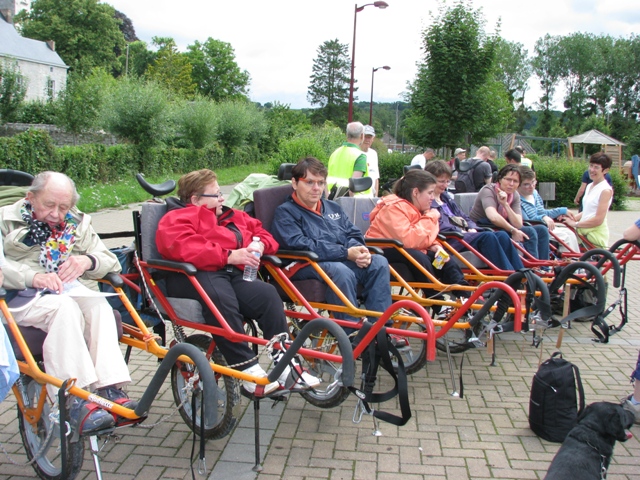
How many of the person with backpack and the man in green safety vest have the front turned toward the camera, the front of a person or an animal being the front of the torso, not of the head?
0

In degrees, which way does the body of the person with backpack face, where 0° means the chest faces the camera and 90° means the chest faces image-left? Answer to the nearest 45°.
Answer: approximately 225°

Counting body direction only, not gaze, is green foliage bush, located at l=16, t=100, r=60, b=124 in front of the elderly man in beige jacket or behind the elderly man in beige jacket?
behind

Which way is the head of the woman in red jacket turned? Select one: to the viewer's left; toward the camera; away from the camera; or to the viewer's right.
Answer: to the viewer's right

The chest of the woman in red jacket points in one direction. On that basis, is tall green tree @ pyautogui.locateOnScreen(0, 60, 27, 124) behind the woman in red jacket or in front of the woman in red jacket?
behind

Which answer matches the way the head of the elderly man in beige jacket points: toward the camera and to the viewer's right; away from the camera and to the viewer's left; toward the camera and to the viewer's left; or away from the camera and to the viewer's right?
toward the camera and to the viewer's right

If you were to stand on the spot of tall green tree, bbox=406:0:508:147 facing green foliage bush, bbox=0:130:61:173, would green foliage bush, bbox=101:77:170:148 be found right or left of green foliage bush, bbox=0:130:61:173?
right

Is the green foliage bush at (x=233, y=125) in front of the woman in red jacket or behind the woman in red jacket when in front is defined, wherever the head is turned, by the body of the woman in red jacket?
behind

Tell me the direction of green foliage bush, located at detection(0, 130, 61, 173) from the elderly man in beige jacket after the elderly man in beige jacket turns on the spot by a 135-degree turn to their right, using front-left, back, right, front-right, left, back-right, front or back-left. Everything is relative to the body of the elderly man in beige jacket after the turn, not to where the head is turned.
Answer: right

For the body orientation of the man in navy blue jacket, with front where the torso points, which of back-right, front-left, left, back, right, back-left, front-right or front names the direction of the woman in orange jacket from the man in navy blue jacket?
left

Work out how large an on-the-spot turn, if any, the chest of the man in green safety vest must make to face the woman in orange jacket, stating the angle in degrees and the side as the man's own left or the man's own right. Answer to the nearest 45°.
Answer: approximately 135° to the man's own right

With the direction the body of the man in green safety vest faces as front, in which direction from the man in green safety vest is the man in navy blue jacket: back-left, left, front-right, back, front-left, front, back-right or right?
back-right

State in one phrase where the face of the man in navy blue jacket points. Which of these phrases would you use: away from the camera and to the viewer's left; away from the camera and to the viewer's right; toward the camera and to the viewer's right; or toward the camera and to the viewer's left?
toward the camera and to the viewer's right
